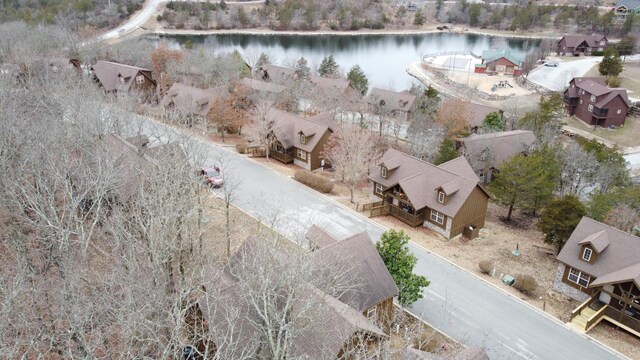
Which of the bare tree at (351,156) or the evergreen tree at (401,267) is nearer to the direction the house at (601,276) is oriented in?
the evergreen tree

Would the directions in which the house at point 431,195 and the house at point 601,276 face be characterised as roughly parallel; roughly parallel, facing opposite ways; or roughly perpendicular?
roughly parallel

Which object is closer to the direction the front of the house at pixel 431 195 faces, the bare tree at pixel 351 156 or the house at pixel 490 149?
the bare tree

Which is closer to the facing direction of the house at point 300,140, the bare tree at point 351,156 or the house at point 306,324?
the house

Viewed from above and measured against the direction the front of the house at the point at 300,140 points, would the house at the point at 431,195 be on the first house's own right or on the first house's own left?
on the first house's own left

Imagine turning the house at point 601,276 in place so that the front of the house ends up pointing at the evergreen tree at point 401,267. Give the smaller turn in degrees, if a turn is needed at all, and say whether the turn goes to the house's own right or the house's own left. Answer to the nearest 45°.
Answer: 0° — it already faces it

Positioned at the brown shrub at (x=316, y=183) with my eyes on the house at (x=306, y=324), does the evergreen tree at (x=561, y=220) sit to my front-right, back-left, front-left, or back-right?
front-left

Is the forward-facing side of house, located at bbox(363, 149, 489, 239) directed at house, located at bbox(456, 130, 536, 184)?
no

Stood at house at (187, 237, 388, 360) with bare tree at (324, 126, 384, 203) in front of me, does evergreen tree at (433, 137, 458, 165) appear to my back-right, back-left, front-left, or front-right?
front-right

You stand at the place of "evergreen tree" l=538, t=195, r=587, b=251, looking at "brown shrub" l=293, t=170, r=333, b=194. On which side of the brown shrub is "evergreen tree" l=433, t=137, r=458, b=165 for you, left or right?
right

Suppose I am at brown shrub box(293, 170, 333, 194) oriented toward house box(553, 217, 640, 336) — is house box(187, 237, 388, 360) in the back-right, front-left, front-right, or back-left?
front-right

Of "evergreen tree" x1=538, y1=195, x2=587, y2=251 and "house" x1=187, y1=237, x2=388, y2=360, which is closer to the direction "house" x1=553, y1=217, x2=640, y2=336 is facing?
the house

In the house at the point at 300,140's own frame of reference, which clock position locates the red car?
The red car is roughly at 12 o'clock from the house.

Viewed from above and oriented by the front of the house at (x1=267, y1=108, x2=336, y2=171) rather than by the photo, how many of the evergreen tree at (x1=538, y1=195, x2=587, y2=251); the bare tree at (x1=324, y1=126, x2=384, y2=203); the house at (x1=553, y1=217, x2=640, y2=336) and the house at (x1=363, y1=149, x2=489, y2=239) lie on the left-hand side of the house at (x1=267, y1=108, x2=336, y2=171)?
4

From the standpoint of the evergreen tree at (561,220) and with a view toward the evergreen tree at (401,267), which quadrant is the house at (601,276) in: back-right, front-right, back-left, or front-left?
front-left

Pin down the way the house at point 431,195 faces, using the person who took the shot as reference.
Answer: facing the viewer and to the left of the viewer

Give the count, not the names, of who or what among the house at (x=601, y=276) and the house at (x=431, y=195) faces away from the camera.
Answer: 0

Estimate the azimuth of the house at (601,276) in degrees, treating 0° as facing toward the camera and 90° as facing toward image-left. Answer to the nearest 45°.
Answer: approximately 45°

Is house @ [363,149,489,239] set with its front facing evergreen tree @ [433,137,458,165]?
no
